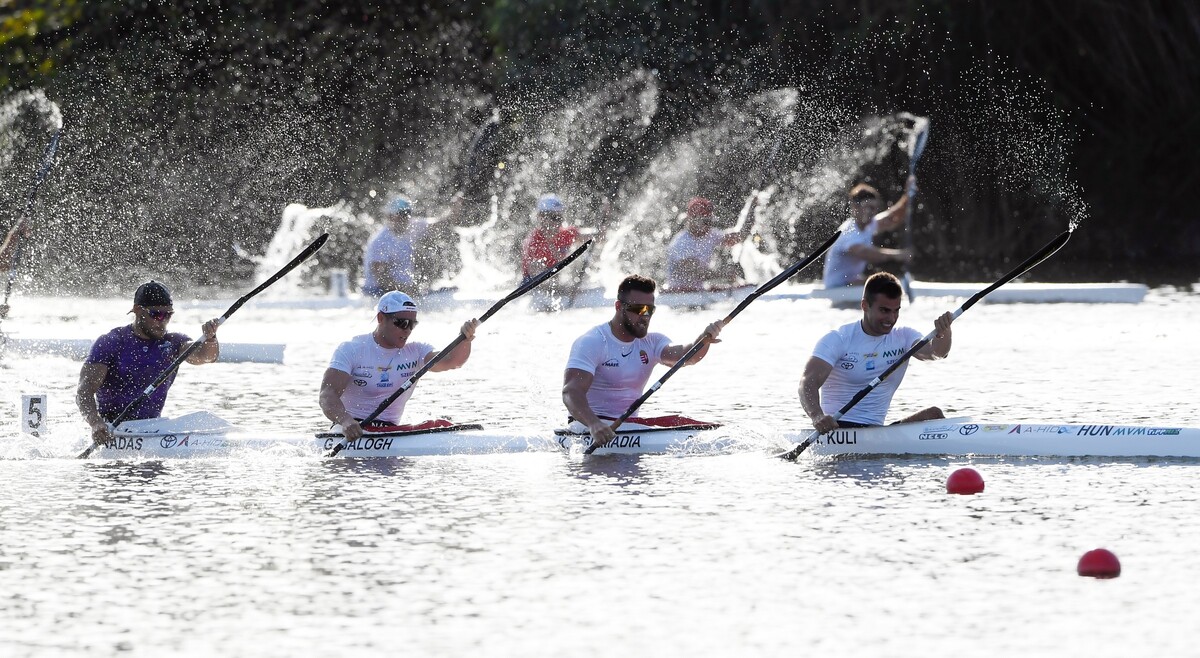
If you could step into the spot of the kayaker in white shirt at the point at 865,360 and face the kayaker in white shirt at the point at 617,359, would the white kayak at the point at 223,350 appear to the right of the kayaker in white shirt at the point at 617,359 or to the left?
right

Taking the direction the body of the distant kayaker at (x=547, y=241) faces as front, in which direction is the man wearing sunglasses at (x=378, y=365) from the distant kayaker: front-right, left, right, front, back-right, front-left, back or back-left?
front-right
